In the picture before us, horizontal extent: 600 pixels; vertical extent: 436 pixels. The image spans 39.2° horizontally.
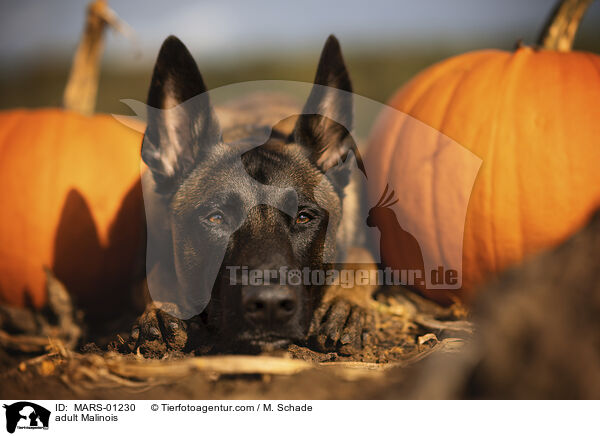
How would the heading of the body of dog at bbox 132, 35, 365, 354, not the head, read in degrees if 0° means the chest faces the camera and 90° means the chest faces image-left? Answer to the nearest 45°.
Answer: approximately 0°

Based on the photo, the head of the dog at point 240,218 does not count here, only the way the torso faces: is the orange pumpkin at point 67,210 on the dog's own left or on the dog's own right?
on the dog's own right

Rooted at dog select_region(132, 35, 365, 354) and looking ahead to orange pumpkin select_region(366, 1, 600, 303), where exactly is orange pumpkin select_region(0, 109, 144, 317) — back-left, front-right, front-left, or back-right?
back-left

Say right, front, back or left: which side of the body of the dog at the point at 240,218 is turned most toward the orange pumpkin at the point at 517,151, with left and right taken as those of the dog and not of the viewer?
left
